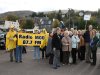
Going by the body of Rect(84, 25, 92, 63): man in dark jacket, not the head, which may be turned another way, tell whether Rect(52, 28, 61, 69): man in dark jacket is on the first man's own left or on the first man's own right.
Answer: on the first man's own right

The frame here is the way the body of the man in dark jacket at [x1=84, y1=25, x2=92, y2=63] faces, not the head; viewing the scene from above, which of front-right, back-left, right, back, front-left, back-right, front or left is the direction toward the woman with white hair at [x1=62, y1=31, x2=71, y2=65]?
back-right
